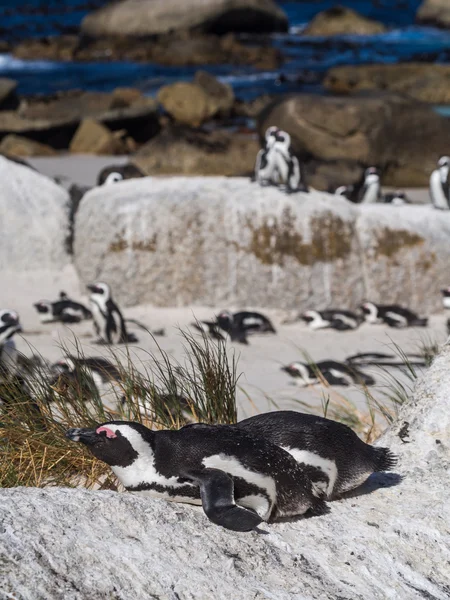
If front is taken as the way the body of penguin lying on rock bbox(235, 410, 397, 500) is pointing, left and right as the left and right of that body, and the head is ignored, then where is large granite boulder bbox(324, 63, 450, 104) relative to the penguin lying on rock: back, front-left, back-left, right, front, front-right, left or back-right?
right

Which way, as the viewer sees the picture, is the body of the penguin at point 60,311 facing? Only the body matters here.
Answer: to the viewer's left

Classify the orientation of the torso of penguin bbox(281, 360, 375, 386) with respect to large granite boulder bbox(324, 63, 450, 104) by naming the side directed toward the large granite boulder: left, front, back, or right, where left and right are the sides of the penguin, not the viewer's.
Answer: right

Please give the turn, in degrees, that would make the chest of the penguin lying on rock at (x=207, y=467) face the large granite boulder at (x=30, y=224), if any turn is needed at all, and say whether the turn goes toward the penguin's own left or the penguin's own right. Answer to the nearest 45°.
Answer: approximately 90° to the penguin's own right

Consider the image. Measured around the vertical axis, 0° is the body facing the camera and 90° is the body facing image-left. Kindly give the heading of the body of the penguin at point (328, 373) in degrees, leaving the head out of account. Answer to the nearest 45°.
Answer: approximately 90°

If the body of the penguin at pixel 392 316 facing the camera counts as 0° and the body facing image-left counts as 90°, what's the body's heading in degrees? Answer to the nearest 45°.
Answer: approximately 90°

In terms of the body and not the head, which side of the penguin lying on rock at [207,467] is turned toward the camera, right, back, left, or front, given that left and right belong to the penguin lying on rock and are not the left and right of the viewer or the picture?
left

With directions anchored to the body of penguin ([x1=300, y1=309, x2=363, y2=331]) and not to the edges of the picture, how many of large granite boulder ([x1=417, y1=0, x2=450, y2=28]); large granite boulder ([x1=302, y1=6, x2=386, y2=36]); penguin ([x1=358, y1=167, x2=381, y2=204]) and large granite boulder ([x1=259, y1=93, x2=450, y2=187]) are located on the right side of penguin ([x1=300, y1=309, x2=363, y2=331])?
4

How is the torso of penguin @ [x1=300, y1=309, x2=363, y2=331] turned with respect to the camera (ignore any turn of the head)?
to the viewer's left

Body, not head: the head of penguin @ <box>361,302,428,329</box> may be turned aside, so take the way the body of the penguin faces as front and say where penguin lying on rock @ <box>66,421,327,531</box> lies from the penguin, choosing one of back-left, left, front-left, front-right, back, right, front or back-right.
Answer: left

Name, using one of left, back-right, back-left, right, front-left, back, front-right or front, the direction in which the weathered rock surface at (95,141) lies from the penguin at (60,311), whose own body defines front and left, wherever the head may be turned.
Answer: right
